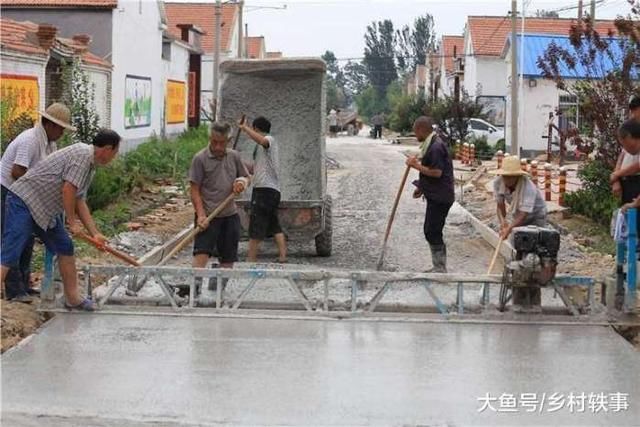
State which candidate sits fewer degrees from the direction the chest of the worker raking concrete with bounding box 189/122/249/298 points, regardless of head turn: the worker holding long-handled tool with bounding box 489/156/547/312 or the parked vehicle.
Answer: the worker holding long-handled tool

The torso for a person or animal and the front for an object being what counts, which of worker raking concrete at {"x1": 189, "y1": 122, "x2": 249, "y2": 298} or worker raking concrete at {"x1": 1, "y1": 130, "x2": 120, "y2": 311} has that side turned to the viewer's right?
worker raking concrete at {"x1": 1, "y1": 130, "x2": 120, "y2": 311}

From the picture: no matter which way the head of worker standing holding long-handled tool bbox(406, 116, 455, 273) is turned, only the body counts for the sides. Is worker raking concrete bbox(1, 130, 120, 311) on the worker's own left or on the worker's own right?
on the worker's own left

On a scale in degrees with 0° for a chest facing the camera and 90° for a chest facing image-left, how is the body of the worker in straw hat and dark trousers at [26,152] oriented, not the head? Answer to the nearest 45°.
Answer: approximately 270°

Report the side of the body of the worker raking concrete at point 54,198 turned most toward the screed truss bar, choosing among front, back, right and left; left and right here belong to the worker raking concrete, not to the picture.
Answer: front

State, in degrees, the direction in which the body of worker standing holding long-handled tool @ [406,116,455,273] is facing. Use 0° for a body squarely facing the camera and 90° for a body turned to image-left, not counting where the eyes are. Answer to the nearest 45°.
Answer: approximately 90°

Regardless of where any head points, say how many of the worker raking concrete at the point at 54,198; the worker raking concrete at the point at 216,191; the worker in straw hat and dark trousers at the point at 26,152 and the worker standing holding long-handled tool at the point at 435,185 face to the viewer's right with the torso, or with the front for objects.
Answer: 2

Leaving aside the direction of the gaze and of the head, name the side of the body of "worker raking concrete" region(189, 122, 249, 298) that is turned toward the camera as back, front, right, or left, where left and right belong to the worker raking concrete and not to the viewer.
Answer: front

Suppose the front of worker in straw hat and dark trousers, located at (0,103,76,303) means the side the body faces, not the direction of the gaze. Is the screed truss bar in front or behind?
in front

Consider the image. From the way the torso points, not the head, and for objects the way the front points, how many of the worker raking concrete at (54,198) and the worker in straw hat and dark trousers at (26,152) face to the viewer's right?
2

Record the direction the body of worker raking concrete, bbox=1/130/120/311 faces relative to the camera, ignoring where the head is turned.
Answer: to the viewer's right

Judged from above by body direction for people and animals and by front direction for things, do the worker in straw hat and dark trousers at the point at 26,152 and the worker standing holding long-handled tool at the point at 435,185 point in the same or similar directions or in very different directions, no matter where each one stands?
very different directions

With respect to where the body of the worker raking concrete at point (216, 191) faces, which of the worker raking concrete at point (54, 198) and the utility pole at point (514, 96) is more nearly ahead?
the worker raking concrete

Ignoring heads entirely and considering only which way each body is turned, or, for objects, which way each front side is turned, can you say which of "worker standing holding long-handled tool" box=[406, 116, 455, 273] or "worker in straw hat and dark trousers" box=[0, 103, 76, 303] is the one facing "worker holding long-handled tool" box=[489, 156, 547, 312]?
"worker in straw hat and dark trousers" box=[0, 103, 76, 303]

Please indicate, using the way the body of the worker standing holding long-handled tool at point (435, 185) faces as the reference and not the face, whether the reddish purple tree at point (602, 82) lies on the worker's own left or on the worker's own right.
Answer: on the worker's own right

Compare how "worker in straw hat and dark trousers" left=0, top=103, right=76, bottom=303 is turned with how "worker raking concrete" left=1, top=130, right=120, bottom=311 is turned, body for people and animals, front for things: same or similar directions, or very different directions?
same or similar directions
